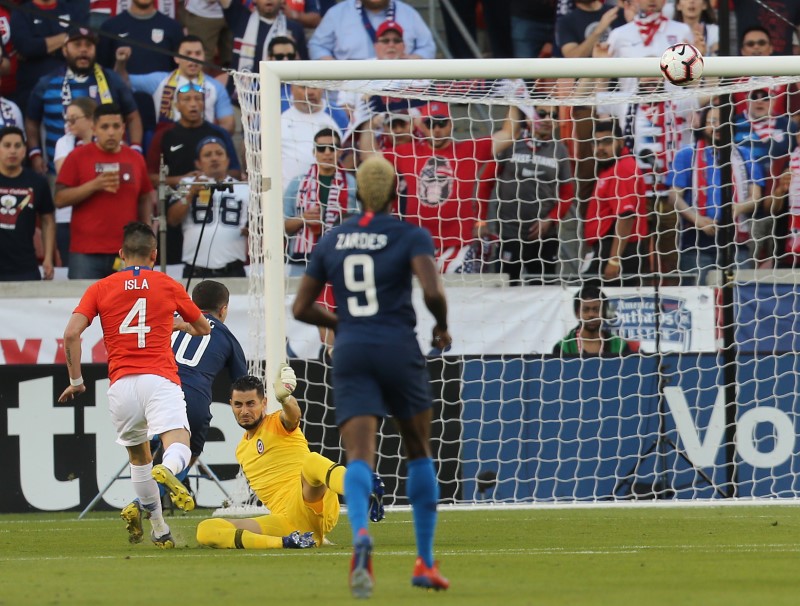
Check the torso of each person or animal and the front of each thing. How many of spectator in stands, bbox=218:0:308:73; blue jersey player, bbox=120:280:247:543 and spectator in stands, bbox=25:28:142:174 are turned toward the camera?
2

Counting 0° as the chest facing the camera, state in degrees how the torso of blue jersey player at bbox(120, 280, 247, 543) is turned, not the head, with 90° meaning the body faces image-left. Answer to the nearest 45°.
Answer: approximately 225°

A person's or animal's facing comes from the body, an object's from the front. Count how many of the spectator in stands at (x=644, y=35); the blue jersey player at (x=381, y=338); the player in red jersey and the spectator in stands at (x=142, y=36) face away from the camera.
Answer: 2

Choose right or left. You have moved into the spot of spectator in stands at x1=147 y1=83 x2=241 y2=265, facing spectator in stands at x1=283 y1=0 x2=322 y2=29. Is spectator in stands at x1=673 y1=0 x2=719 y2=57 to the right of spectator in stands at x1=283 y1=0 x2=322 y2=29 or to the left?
right

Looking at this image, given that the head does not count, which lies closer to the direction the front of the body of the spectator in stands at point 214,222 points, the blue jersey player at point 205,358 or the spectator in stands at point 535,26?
the blue jersey player

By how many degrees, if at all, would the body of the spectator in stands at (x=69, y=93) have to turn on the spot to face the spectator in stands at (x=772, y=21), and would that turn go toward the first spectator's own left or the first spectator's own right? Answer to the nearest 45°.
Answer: approximately 90° to the first spectator's own left

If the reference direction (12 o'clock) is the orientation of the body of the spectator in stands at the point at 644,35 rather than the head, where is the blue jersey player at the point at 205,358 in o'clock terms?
The blue jersey player is roughly at 1 o'clock from the spectator in stands.

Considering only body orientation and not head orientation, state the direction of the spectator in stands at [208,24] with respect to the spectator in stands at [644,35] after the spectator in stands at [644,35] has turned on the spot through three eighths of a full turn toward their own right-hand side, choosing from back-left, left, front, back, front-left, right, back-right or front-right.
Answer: front-left

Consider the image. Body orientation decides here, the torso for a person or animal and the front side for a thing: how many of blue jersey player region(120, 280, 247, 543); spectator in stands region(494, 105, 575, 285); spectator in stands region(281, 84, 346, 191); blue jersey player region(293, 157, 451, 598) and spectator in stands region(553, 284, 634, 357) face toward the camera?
3
